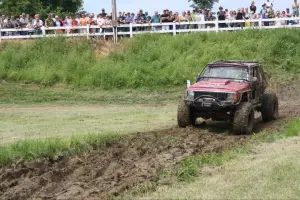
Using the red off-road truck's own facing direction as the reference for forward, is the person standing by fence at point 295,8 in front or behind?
behind

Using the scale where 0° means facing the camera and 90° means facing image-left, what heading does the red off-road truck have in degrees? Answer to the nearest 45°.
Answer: approximately 45°

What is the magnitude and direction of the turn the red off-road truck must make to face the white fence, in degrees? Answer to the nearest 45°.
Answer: approximately 135° to its right

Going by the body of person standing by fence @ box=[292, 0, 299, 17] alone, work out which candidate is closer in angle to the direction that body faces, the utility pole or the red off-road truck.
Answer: the red off-road truck

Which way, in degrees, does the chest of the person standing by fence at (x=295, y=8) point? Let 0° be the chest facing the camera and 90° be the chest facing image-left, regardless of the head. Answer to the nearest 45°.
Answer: approximately 0°
